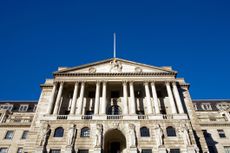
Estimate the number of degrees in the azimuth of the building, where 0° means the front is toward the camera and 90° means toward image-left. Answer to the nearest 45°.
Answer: approximately 0°
